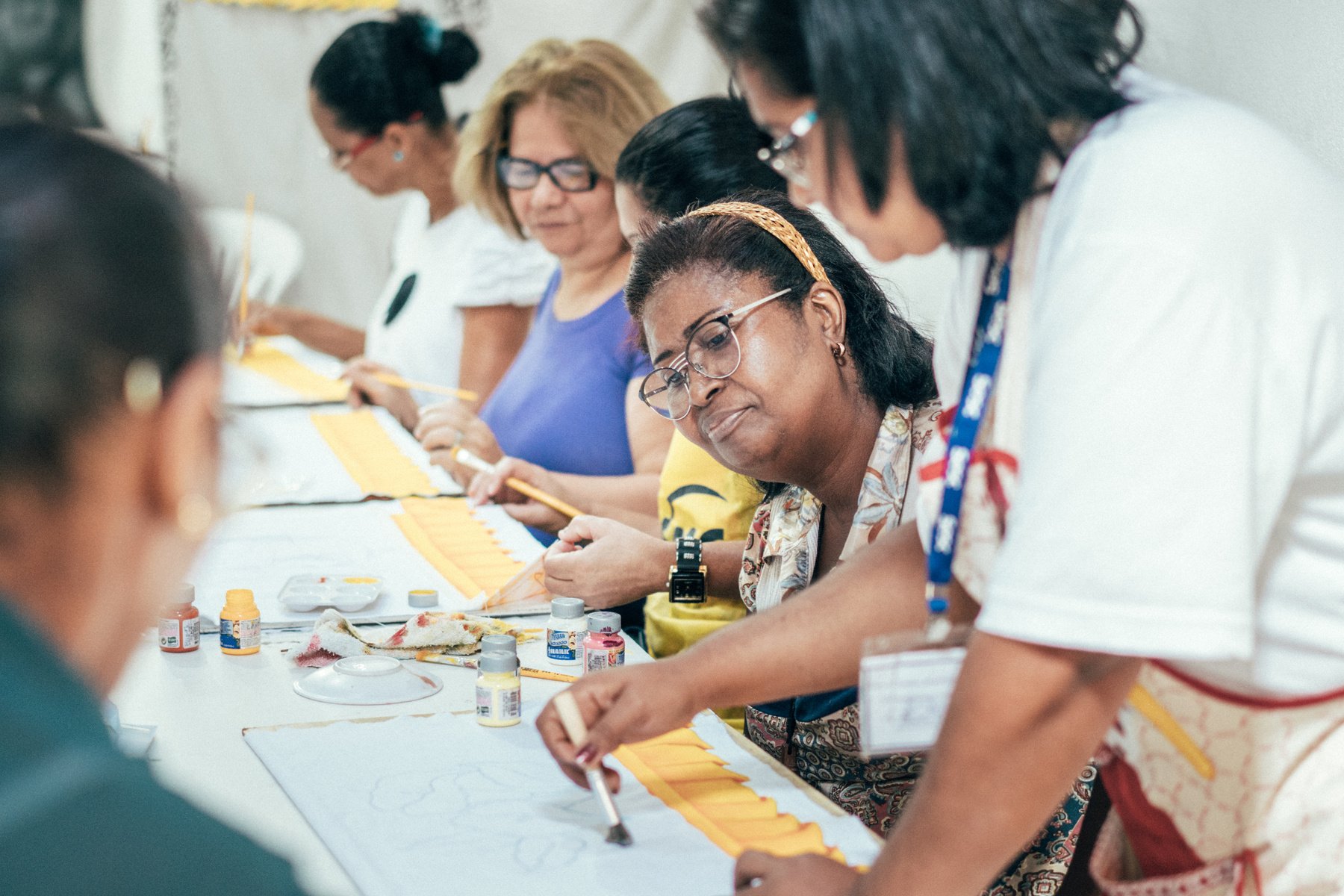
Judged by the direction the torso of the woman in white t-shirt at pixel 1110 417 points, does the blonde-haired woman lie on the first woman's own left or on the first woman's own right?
on the first woman's own right

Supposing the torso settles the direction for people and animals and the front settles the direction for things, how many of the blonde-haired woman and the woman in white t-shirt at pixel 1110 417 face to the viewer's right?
0

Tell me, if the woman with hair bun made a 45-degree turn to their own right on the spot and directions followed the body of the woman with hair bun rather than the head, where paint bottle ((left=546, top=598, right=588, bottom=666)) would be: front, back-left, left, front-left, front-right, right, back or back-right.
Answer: left

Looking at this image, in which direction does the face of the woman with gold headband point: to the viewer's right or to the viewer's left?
to the viewer's left

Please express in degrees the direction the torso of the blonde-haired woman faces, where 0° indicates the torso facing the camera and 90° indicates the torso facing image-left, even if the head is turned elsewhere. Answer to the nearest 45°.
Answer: approximately 45°

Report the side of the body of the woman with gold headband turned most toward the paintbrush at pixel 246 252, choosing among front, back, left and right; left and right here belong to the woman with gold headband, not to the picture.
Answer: right

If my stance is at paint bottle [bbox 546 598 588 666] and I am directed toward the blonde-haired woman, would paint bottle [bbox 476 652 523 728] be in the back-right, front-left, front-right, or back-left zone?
back-left

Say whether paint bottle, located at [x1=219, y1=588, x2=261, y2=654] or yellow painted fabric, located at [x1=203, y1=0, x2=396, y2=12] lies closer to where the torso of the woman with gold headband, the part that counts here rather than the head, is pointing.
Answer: the paint bottle

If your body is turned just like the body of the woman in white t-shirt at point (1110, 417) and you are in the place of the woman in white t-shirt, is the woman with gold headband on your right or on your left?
on your right

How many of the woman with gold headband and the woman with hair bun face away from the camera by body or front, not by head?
0

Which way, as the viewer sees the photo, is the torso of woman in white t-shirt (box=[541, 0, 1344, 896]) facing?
to the viewer's left
